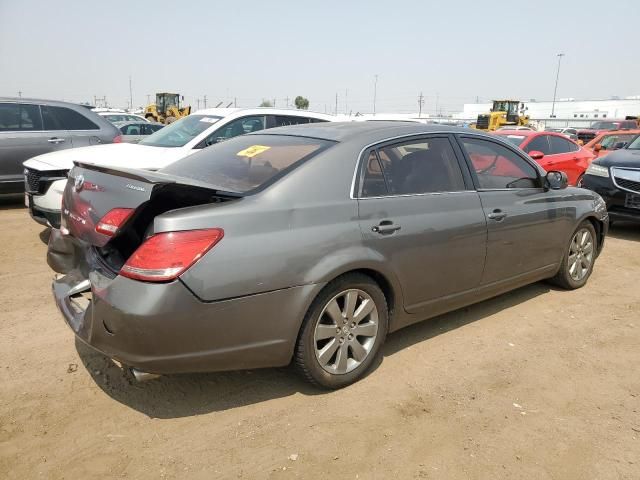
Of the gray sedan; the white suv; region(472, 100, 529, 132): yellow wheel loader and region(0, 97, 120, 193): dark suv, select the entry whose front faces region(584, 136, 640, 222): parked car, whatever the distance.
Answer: the gray sedan

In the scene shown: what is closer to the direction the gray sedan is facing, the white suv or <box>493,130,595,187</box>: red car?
the red car

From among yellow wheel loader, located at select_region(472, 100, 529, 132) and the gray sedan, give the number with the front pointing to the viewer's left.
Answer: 0

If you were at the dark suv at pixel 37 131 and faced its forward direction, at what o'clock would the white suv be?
The white suv is roughly at 8 o'clock from the dark suv.

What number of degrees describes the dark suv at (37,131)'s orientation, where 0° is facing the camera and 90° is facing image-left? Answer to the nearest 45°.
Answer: approximately 90°

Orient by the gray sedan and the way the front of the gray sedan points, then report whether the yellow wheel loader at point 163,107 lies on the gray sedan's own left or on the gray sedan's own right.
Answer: on the gray sedan's own left

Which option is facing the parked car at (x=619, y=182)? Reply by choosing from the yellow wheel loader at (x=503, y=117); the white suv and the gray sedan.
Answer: the gray sedan

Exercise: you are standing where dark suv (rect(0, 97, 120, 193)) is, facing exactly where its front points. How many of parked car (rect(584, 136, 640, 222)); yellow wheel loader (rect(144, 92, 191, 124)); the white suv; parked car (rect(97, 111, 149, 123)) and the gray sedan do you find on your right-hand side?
2

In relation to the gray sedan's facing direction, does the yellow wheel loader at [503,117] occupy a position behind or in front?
in front

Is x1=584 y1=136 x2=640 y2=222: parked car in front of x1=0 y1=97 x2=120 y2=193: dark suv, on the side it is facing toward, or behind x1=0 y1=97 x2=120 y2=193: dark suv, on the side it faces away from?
behind

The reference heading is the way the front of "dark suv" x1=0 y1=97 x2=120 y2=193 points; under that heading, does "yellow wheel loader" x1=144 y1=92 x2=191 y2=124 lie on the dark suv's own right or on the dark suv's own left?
on the dark suv's own right

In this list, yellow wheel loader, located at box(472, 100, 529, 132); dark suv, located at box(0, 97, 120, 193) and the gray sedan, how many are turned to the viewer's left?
1

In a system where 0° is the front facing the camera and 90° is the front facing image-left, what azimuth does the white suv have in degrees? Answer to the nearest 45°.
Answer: approximately 45°

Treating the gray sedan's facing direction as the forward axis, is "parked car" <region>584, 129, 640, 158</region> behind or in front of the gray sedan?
in front

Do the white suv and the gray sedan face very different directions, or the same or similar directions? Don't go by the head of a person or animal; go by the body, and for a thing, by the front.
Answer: very different directions
